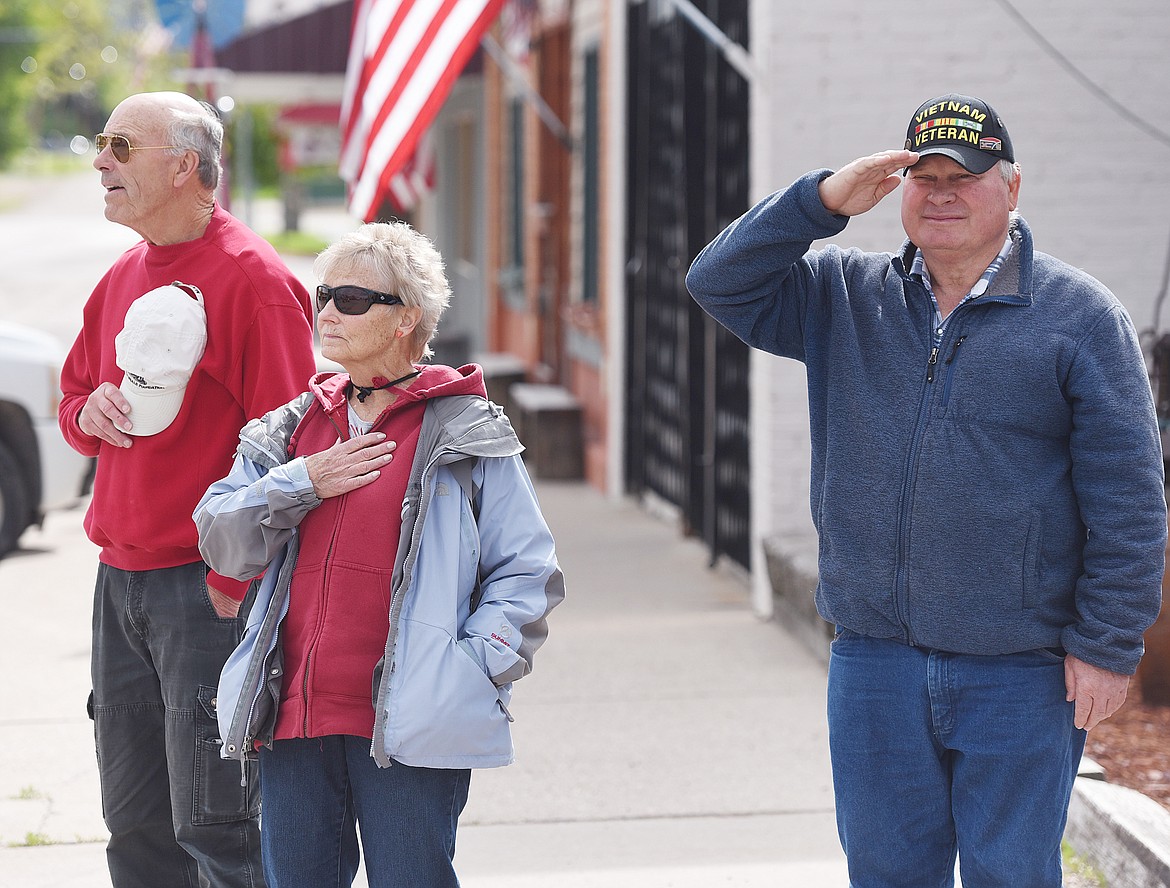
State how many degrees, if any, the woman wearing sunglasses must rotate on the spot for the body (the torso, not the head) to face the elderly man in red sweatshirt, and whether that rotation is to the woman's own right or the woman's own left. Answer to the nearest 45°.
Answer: approximately 90° to the woman's own right

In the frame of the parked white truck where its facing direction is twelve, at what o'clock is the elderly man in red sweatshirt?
The elderly man in red sweatshirt is roughly at 3 o'clock from the parked white truck.

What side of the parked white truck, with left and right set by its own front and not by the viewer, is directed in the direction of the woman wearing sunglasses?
right

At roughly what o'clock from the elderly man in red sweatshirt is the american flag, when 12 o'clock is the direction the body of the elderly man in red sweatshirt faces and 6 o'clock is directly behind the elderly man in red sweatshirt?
The american flag is roughly at 5 o'clock from the elderly man in red sweatshirt.

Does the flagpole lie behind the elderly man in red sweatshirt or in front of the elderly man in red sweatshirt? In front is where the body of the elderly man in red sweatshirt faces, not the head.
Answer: behind

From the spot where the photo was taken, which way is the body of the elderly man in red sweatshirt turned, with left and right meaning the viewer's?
facing the viewer and to the left of the viewer

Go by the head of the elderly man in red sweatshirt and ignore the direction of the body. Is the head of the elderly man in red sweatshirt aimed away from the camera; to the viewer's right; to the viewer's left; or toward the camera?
to the viewer's left

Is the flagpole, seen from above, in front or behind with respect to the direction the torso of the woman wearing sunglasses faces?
behind

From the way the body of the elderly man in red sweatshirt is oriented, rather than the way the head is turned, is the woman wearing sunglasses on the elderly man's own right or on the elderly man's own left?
on the elderly man's own left

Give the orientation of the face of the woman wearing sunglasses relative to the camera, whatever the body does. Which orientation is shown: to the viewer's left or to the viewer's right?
to the viewer's left

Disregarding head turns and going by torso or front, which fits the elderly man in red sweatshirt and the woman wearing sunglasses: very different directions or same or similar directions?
same or similar directions
